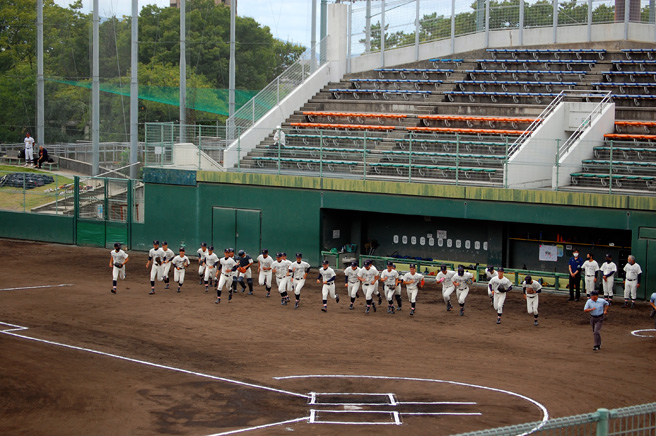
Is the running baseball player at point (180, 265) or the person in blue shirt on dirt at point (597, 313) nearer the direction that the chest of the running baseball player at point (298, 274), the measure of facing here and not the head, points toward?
the person in blue shirt on dirt

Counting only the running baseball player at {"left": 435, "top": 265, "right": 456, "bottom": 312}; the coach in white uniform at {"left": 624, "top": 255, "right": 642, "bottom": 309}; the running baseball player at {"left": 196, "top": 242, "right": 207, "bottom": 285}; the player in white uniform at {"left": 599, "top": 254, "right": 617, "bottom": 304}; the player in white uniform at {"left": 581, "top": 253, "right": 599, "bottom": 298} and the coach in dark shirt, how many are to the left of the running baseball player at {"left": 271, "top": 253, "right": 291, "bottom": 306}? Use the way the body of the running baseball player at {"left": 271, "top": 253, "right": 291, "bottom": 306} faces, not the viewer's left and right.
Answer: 5

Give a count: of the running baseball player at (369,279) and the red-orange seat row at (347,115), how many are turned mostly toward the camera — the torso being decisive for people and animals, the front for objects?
2

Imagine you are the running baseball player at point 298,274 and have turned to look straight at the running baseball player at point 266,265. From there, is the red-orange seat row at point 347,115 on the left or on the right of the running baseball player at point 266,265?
right
